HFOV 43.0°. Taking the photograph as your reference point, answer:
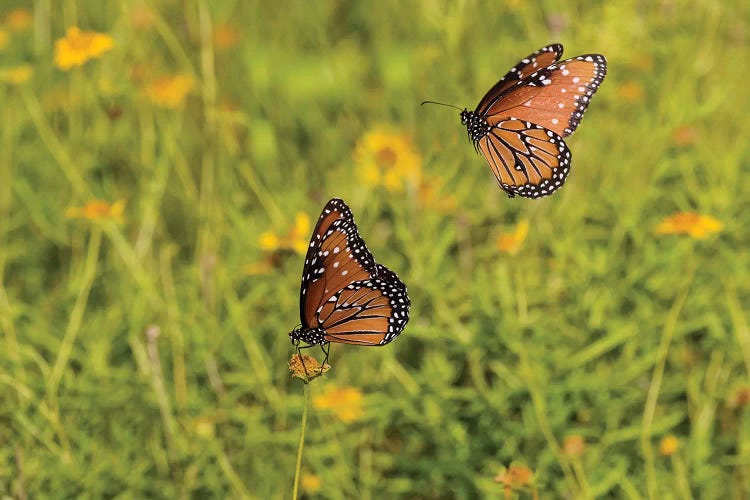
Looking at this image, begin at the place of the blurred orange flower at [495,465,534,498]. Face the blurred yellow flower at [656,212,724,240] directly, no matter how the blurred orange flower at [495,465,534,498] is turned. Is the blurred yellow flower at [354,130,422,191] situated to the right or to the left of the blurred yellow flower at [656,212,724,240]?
left

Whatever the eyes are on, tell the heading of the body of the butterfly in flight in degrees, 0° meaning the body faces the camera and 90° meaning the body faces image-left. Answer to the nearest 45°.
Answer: approximately 90°

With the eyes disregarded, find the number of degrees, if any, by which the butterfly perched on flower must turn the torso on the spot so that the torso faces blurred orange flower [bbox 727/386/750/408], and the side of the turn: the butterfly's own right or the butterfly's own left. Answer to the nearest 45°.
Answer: approximately 135° to the butterfly's own right

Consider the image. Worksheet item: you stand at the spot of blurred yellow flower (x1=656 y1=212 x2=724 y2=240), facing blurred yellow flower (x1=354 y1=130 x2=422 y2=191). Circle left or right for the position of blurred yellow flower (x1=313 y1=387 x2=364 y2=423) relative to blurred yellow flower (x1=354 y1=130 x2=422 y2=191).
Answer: left

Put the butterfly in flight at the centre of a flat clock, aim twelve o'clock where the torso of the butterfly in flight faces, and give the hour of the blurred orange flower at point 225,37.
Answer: The blurred orange flower is roughly at 2 o'clock from the butterfly in flight.

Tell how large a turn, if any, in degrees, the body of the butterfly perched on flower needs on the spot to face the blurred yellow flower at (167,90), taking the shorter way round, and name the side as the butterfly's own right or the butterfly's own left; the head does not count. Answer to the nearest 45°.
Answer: approximately 90° to the butterfly's own right

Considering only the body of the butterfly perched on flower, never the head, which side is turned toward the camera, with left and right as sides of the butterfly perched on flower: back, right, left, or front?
left

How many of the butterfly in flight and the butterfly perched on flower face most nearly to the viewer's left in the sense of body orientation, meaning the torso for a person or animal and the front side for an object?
2
